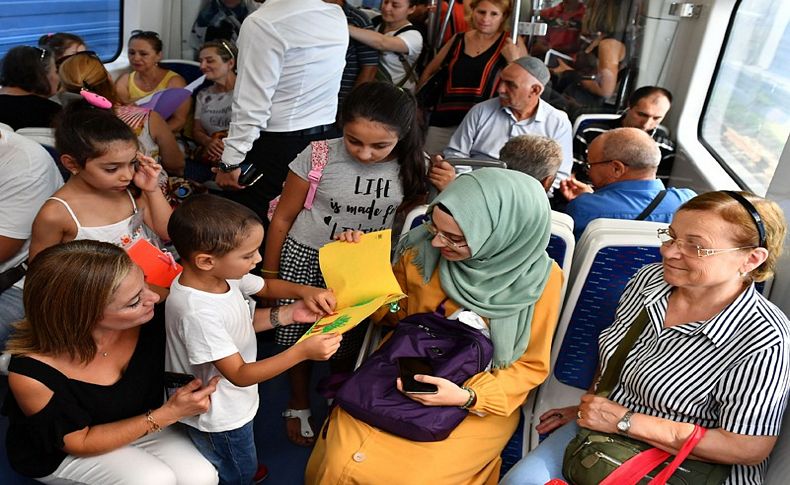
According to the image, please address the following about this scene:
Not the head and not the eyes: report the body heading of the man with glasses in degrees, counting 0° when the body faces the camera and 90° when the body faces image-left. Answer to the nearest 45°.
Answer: approximately 135°

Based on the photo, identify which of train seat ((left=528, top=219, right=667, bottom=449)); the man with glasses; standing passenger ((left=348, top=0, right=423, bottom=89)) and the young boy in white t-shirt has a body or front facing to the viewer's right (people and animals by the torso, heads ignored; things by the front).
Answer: the young boy in white t-shirt

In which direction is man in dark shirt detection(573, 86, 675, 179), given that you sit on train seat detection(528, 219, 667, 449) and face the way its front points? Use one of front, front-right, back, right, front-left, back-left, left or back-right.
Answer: back-right

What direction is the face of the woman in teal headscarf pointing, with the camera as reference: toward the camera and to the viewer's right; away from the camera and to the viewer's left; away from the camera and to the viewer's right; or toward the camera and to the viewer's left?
toward the camera and to the viewer's left

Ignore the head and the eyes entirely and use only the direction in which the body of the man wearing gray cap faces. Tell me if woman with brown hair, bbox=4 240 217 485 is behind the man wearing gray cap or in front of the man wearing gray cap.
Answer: in front

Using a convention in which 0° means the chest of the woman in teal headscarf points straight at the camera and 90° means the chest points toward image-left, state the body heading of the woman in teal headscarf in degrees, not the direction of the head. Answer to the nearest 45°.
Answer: approximately 45°

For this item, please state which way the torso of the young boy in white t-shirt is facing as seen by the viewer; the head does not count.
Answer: to the viewer's right

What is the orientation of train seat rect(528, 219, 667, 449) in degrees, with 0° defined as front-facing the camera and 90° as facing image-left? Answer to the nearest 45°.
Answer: approximately 45°

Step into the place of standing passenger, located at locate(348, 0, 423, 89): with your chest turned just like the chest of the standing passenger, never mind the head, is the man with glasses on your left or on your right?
on your left

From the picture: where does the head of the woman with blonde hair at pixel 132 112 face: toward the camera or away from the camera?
away from the camera

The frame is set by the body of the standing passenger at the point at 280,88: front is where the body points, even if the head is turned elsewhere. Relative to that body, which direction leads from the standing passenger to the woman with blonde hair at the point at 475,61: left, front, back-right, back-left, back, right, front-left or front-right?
right

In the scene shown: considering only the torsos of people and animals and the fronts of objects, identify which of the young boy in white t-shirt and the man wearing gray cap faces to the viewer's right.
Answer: the young boy in white t-shirt

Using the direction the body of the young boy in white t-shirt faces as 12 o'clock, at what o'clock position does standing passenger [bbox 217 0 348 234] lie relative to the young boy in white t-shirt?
The standing passenger is roughly at 9 o'clock from the young boy in white t-shirt.
